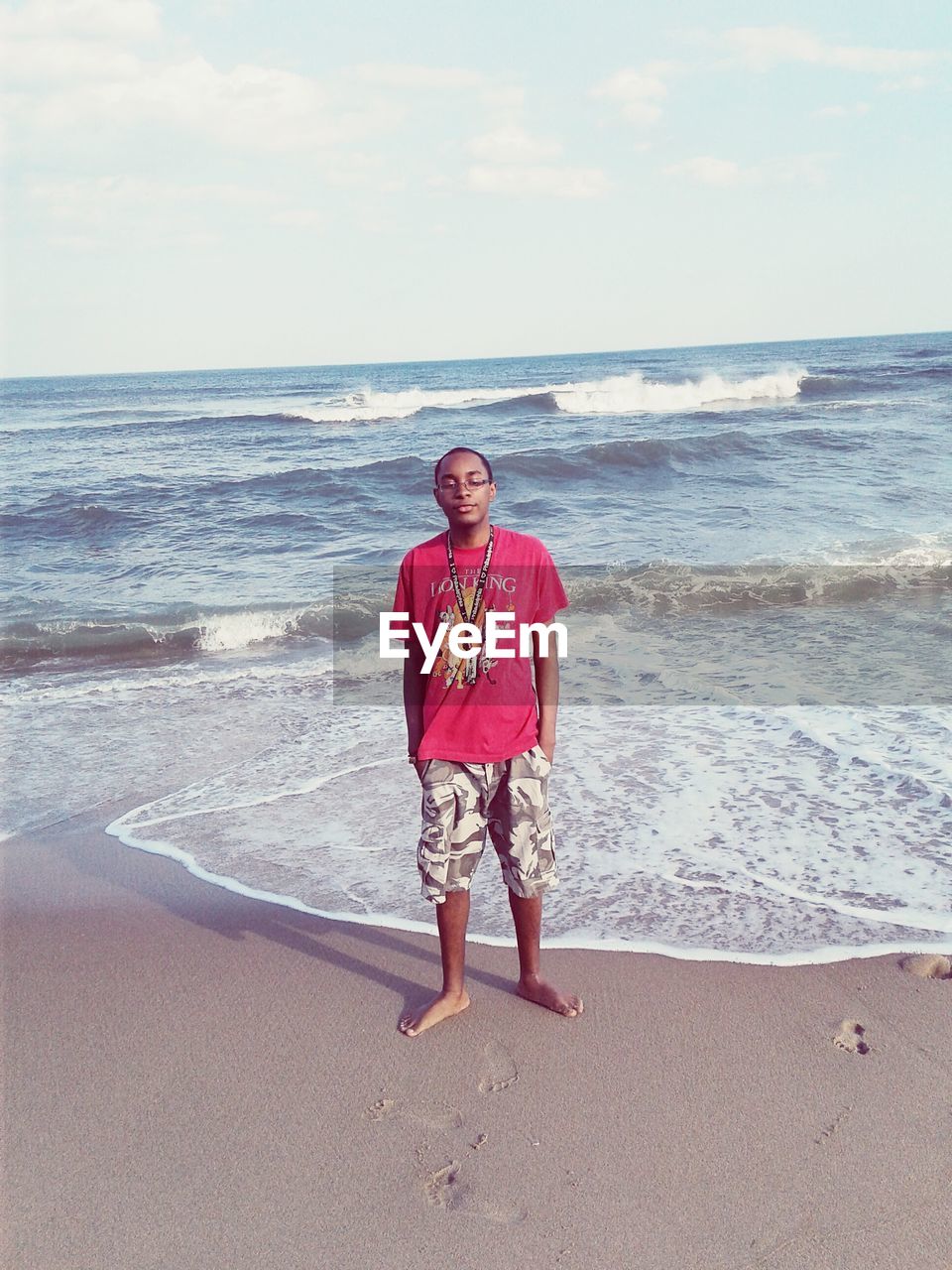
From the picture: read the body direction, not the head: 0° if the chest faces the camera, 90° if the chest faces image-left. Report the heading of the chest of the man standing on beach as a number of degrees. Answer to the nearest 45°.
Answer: approximately 0°

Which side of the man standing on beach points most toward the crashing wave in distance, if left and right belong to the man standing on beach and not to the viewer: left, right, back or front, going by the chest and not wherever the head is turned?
back
